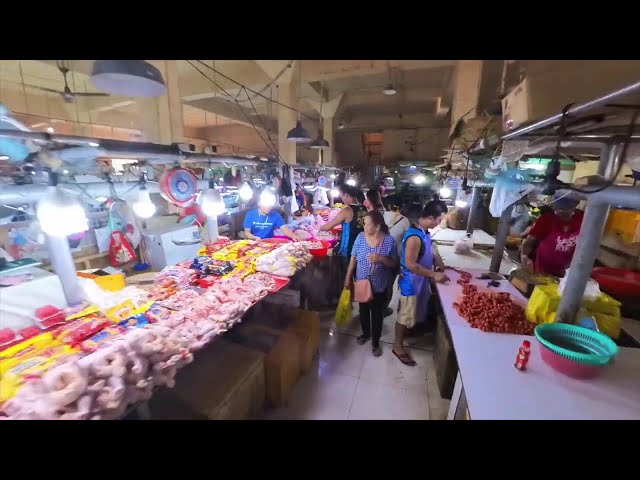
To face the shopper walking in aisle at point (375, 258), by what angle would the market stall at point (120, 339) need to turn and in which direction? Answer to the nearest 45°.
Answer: approximately 45° to its left

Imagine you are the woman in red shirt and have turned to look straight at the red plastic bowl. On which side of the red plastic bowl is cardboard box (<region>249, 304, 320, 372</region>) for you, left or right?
right

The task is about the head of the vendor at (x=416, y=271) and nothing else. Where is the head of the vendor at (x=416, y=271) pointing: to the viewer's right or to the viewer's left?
to the viewer's right

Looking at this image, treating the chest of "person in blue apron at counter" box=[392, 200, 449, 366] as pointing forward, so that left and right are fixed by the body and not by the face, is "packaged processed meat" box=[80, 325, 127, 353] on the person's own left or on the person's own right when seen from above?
on the person's own right

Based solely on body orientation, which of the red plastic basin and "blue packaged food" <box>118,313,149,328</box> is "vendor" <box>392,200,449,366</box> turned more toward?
the red plastic basin

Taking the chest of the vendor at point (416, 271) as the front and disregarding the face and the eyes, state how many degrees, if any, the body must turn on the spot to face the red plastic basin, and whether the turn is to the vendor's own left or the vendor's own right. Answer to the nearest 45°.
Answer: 0° — they already face it

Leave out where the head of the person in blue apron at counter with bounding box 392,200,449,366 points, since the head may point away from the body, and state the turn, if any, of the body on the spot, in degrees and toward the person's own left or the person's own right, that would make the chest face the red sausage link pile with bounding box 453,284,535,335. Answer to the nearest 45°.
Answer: approximately 45° to the person's own right

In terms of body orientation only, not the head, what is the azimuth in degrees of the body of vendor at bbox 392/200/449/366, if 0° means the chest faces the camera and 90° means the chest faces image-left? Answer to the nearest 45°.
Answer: approximately 270°
